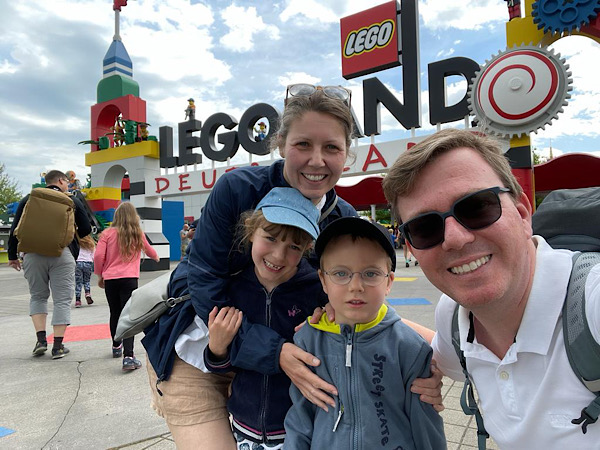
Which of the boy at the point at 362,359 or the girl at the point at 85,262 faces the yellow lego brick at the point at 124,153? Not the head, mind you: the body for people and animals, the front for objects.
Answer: the girl

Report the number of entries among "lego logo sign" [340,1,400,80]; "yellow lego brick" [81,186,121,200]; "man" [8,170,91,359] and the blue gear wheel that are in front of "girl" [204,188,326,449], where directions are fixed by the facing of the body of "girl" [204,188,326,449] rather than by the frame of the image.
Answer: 0

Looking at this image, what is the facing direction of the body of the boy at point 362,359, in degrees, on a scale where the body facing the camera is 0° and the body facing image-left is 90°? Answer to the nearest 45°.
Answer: approximately 0°

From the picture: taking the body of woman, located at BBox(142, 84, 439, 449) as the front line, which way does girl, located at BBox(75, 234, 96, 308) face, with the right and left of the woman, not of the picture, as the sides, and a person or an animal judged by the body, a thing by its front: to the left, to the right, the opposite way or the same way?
the opposite way

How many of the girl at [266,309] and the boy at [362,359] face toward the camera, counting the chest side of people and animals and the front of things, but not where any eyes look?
2

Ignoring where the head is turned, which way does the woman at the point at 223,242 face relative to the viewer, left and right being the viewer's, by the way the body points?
facing the viewer and to the right of the viewer

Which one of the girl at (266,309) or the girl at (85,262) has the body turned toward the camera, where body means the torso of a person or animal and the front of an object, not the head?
the girl at (266,309)

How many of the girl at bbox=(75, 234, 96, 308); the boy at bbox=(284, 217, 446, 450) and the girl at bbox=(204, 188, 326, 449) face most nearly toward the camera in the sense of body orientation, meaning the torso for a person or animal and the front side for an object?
2

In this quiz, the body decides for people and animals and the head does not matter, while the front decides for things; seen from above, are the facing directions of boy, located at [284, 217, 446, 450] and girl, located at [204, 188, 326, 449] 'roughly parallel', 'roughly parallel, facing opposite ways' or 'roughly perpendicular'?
roughly parallel

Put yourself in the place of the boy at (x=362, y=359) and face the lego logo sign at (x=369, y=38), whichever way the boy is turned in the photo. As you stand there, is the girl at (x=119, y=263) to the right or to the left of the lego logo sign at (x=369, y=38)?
left

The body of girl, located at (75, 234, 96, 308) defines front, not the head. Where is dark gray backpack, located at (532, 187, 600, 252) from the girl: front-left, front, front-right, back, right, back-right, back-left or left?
back

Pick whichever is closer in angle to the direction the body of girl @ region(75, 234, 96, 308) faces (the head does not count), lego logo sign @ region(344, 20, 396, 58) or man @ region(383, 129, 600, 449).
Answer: the lego logo sign

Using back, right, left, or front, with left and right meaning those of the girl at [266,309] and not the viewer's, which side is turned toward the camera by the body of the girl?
front

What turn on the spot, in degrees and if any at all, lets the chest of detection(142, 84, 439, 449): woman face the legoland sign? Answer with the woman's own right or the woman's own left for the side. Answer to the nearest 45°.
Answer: approximately 135° to the woman's own left

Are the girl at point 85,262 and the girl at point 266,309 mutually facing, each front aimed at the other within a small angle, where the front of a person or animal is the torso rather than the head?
no

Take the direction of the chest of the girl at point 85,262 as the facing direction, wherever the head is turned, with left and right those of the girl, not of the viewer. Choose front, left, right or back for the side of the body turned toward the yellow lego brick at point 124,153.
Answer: front

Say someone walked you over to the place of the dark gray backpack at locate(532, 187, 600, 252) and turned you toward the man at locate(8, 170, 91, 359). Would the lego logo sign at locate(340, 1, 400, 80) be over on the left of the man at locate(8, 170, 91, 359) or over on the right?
right

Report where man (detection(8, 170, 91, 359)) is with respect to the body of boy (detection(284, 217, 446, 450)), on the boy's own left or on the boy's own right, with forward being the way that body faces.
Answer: on the boy's own right

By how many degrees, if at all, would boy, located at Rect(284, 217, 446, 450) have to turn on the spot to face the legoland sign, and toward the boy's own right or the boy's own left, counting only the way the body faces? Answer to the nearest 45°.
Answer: approximately 180°

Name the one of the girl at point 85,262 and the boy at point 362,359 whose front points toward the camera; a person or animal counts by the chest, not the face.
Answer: the boy

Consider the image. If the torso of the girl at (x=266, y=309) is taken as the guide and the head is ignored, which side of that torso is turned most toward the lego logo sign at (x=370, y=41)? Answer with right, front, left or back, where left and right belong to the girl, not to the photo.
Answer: back

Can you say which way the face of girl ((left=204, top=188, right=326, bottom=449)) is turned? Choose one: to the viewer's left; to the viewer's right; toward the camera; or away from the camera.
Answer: toward the camera
